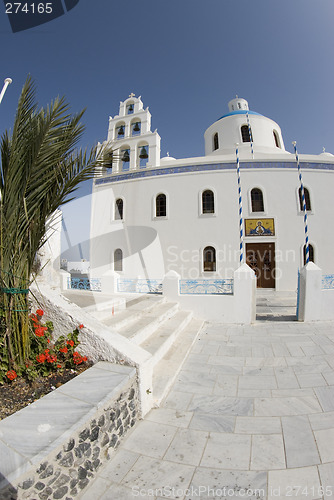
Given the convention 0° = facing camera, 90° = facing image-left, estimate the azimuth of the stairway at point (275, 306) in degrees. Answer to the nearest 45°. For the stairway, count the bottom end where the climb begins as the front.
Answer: approximately 0°

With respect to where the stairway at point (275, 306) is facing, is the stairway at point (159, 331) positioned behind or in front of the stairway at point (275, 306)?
in front

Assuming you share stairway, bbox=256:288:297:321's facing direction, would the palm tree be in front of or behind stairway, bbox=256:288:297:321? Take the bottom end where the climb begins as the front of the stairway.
in front

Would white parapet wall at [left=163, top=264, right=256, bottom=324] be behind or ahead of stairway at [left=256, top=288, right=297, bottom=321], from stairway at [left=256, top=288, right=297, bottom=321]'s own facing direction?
ahead
